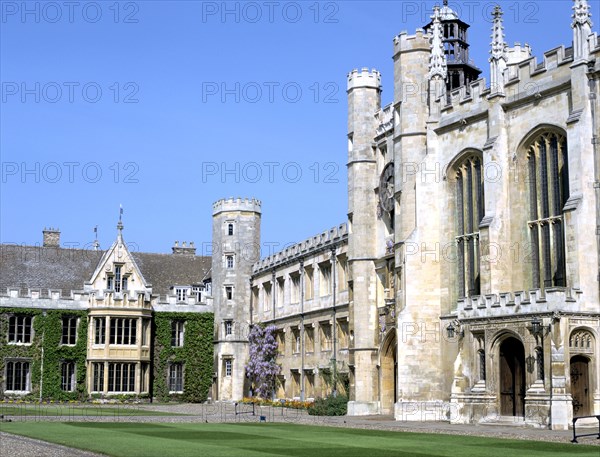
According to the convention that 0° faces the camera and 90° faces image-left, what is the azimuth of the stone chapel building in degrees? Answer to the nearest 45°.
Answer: approximately 45°
